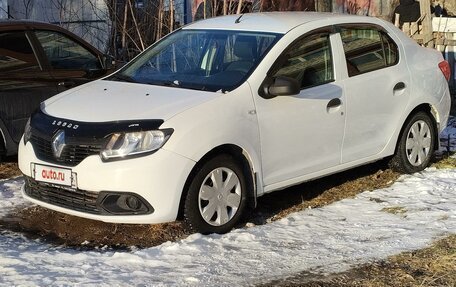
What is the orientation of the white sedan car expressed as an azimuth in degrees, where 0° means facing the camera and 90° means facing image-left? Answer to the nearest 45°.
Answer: approximately 45°
